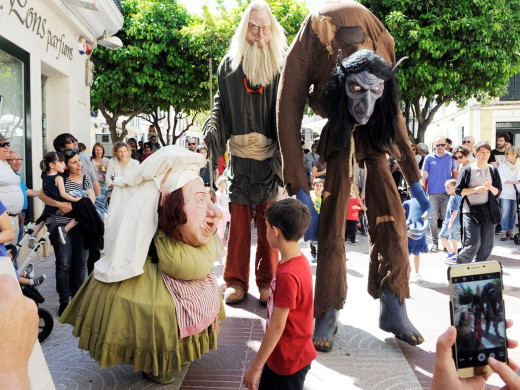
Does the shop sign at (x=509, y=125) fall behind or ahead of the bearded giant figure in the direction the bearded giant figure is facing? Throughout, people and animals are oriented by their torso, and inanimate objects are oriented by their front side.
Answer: behind

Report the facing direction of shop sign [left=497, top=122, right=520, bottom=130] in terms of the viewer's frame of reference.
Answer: facing the viewer

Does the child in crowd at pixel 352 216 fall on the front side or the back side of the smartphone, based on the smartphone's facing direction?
on the back side

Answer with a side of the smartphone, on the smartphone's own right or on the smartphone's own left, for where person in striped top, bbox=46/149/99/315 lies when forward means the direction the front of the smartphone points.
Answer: on the smartphone's own right

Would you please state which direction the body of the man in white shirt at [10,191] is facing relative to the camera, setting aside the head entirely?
to the viewer's right

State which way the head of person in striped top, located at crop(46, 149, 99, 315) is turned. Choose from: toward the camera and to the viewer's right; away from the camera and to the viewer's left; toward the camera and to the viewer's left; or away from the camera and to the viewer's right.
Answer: toward the camera and to the viewer's right

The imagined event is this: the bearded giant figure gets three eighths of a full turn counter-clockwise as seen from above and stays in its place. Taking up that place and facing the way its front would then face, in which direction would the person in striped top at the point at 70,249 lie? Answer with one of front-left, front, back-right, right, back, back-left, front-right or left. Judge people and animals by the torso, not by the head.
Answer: back-left

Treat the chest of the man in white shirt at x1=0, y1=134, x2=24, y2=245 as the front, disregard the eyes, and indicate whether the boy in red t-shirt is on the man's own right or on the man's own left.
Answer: on the man's own right

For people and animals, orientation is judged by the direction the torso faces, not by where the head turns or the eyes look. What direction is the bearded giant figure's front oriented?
toward the camera

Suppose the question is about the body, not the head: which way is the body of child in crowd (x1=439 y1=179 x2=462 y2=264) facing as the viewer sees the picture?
to the viewer's left

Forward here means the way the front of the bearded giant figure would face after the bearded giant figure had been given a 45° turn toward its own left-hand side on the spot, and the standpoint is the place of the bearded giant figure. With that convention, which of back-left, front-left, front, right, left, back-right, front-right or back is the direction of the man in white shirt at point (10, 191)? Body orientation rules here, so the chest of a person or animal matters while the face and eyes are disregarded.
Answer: back-right

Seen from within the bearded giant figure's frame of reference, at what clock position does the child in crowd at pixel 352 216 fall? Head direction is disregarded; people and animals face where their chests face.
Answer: The child in crowd is roughly at 7 o'clock from the bearded giant figure.

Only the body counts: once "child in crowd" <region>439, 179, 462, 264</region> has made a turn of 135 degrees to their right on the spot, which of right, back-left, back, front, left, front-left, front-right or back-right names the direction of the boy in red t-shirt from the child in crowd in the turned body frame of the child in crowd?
back-right
